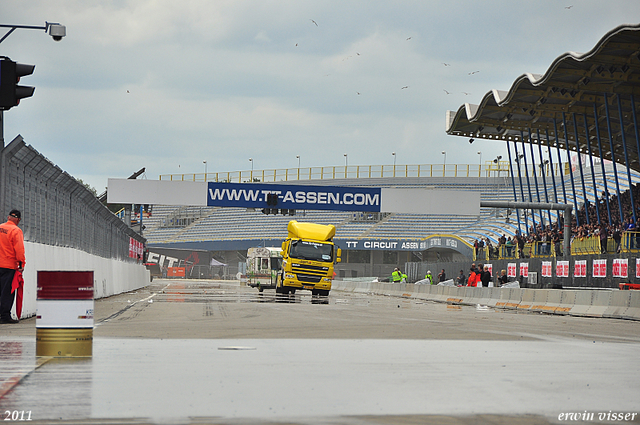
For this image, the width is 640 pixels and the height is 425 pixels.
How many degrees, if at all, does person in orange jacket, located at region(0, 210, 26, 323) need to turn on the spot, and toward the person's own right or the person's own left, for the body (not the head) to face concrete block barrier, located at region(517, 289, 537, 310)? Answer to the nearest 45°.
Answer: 0° — they already face it

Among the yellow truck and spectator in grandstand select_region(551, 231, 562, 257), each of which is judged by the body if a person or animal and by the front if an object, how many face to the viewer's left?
1

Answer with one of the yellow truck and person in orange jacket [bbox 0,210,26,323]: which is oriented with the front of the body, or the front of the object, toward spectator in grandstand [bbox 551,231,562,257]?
the person in orange jacket

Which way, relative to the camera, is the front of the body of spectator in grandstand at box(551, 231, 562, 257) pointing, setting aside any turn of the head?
to the viewer's left

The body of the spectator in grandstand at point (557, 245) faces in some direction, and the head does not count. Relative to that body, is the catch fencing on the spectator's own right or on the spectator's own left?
on the spectator's own left

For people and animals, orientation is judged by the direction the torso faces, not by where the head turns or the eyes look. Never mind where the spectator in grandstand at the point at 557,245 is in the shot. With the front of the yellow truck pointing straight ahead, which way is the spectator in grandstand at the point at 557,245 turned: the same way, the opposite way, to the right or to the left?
to the right
